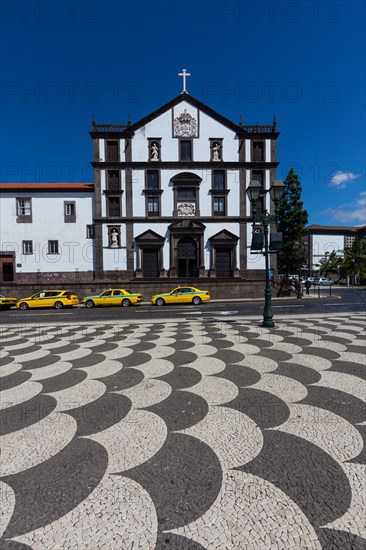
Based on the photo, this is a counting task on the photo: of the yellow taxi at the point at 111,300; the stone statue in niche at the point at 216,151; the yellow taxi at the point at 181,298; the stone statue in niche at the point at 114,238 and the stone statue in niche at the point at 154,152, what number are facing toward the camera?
3

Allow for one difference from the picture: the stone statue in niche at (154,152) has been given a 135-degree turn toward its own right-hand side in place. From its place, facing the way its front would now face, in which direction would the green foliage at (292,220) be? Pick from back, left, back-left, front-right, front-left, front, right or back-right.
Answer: back-right

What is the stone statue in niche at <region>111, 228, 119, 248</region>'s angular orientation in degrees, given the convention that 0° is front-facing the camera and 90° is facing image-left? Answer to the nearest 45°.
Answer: approximately 0°

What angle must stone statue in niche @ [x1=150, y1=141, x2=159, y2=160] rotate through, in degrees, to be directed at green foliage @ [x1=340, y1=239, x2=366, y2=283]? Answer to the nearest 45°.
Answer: approximately 135° to its left

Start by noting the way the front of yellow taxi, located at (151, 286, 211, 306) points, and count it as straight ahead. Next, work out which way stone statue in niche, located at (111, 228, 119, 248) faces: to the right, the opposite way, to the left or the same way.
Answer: to the left

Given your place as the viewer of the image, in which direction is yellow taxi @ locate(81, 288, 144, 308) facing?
facing to the left of the viewer

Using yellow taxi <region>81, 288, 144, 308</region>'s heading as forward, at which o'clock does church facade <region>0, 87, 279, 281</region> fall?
The church facade is roughly at 4 o'clock from the yellow taxi.

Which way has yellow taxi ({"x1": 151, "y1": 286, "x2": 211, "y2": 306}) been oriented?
to the viewer's left

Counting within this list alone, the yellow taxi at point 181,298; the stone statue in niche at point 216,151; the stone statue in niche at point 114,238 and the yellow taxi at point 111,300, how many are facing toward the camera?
2

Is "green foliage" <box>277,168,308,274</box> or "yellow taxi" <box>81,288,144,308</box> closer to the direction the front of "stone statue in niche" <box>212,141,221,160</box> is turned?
the yellow taxi
